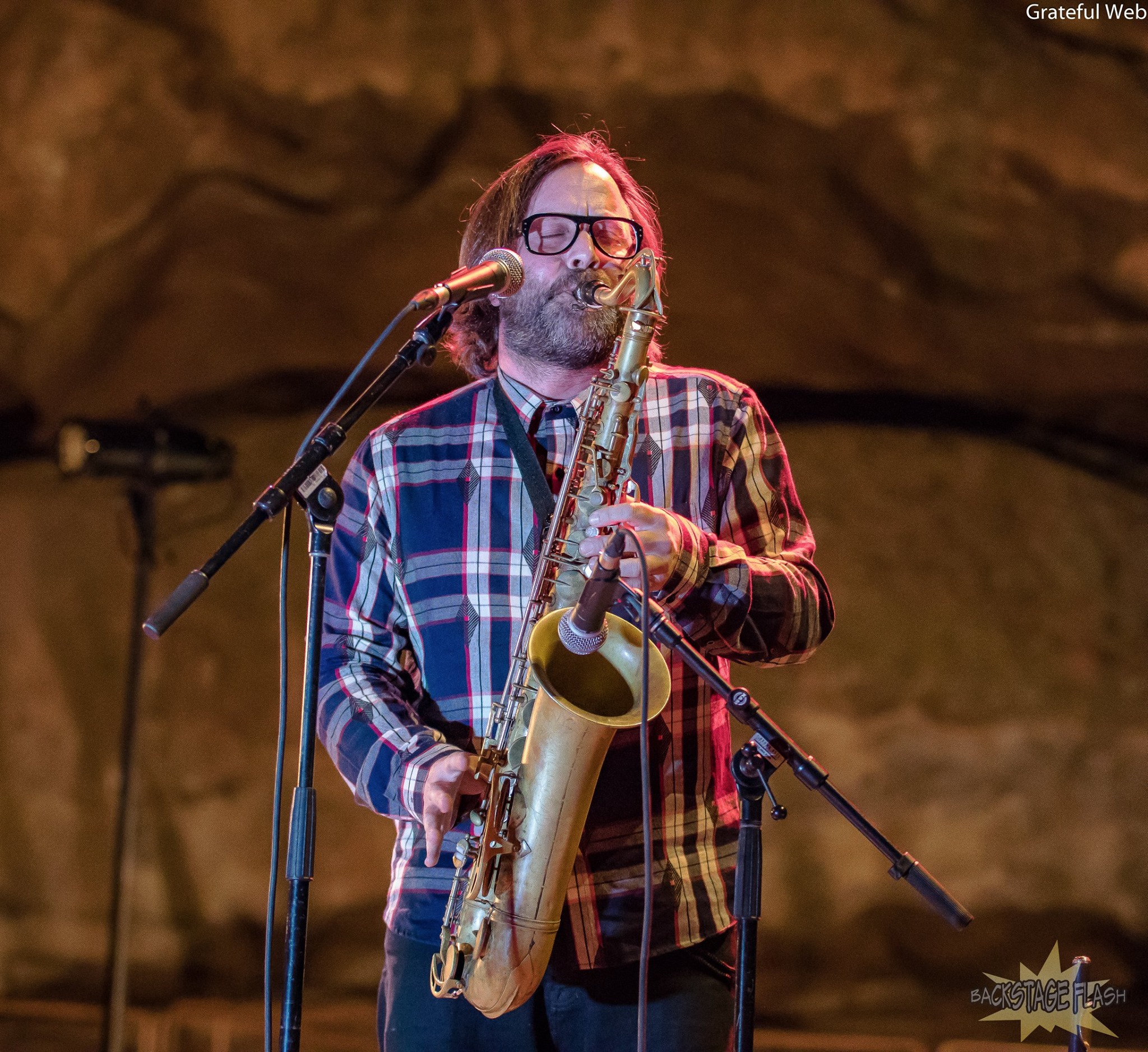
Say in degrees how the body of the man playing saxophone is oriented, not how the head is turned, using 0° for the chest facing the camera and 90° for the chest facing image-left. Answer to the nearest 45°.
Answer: approximately 0°
